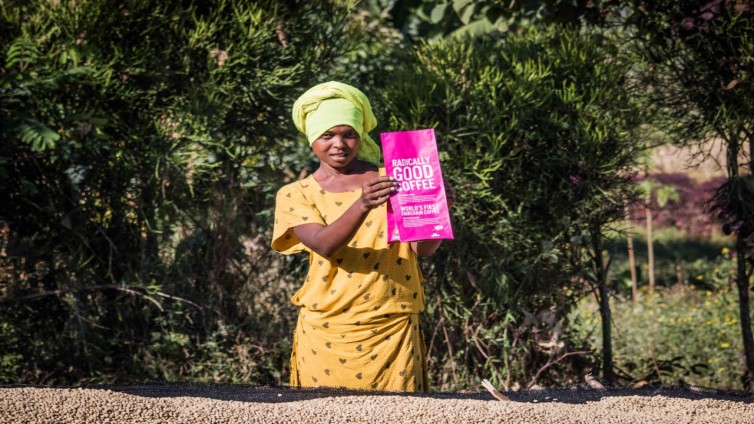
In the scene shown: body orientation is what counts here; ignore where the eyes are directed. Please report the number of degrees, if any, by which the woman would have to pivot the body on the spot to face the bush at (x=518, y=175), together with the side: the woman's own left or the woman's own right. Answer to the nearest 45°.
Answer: approximately 135° to the woman's own left

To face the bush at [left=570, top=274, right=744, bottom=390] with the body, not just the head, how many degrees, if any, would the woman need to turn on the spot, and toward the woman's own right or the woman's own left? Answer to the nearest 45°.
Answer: approximately 135° to the woman's own left

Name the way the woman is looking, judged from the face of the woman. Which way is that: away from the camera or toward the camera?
toward the camera

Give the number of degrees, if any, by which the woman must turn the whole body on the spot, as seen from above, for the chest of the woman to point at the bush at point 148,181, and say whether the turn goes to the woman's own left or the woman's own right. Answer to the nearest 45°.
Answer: approximately 135° to the woman's own right

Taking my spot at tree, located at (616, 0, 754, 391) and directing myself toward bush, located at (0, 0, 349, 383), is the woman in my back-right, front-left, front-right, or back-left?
front-left

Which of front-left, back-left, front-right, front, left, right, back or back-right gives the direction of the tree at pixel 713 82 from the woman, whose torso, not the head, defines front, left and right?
back-left

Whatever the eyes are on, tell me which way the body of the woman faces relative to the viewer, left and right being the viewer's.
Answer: facing the viewer
